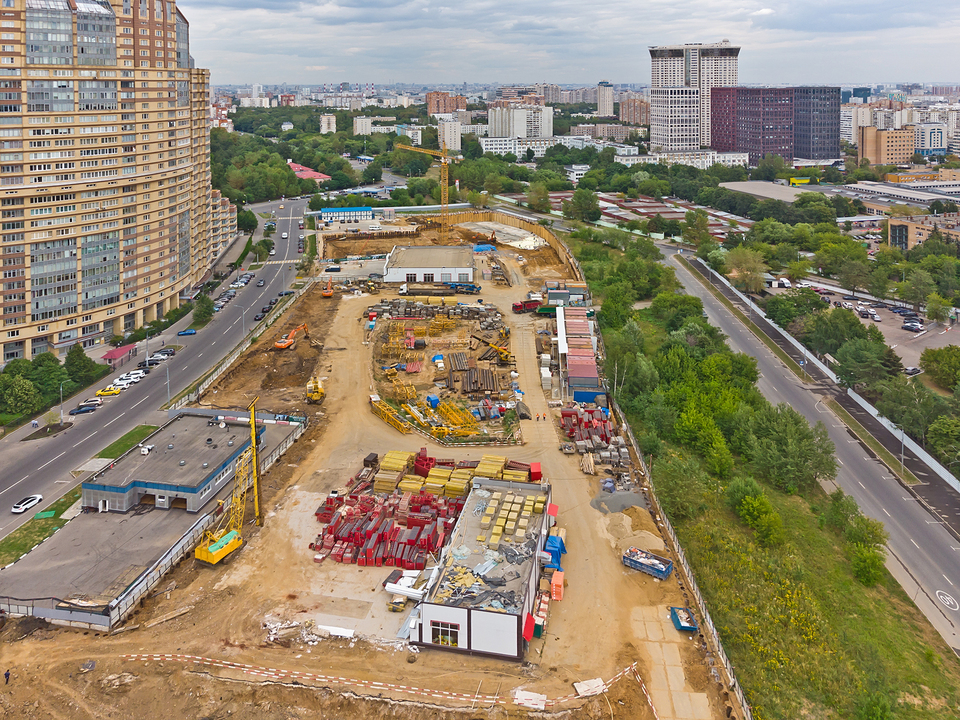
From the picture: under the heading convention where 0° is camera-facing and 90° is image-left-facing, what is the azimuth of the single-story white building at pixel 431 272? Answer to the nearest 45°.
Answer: approximately 0°
